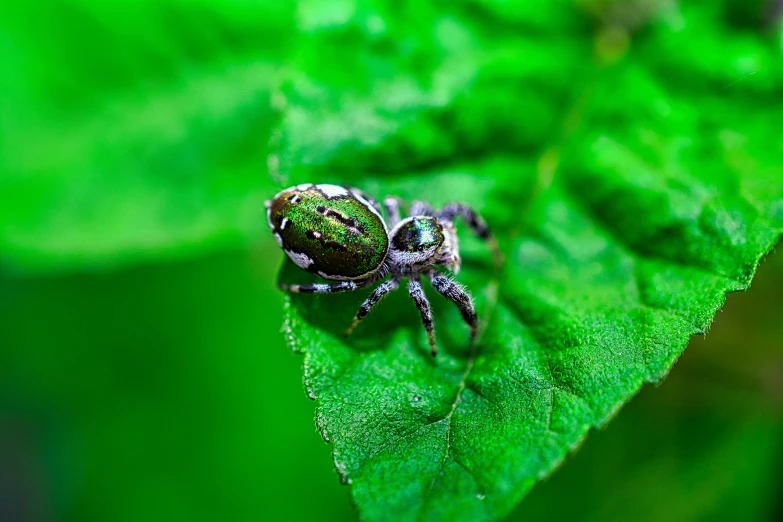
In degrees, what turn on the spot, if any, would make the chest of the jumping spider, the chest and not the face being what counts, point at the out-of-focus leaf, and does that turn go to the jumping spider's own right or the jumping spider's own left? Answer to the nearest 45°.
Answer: approximately 135° to the jumping spider's own left

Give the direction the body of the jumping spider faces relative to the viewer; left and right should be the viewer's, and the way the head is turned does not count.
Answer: facing to the right of the viewer
